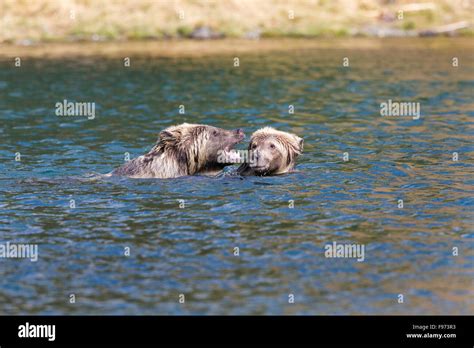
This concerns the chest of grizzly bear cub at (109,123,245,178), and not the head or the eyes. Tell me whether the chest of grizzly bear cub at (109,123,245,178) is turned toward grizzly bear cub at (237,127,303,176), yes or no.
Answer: yes

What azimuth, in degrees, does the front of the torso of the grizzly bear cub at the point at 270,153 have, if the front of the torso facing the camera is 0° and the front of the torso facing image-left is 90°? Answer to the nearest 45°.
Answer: approximately 45°

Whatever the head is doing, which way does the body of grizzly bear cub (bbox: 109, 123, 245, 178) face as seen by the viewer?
to the viewer's right

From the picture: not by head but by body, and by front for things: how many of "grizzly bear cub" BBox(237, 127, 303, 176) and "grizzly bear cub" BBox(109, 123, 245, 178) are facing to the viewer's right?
1

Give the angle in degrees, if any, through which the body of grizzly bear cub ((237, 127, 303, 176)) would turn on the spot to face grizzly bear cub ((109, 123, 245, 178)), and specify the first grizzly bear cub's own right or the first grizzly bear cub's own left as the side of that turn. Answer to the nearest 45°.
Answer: approximately 45° to the first grizzly bear cub's own right
